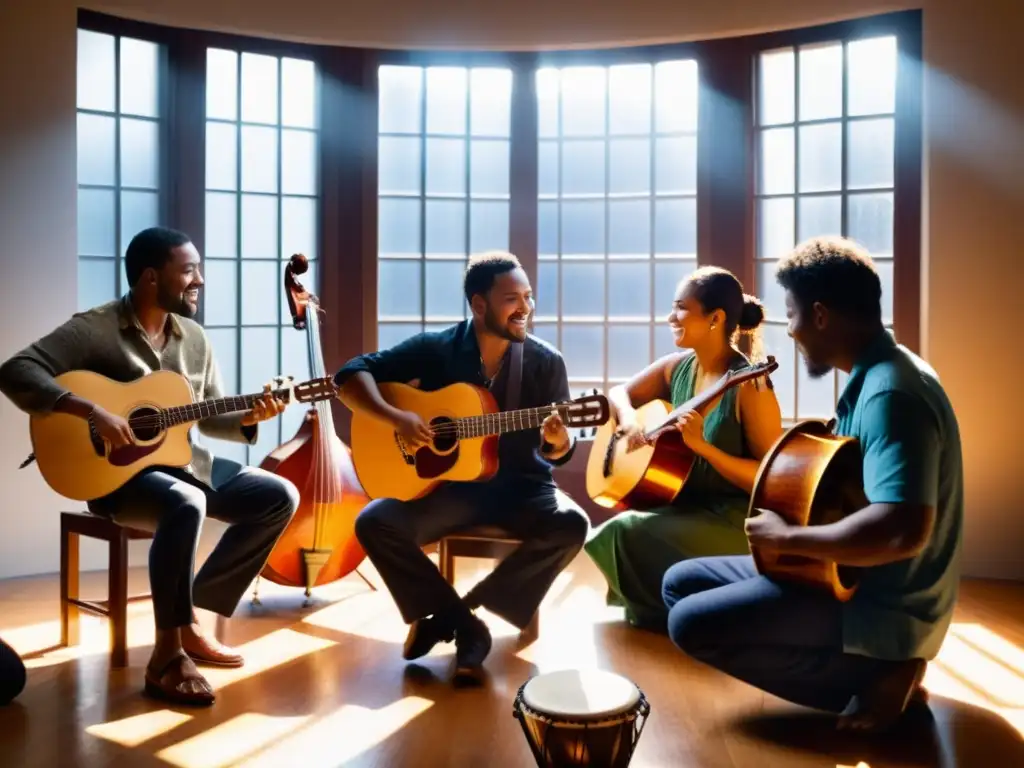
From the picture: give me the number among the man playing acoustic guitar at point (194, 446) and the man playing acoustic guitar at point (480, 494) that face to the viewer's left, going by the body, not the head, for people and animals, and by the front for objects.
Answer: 0

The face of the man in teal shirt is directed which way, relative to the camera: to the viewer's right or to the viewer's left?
to the viewer's left

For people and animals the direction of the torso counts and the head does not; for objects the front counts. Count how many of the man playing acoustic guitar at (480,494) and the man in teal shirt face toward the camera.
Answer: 1

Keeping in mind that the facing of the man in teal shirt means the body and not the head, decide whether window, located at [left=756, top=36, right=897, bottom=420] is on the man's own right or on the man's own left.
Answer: on the man's own right

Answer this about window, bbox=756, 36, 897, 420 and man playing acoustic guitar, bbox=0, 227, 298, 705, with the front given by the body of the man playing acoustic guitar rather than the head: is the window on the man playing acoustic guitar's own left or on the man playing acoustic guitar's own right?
on the man playing acoustic guitar's own left

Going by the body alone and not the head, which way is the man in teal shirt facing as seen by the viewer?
to the viewer's left

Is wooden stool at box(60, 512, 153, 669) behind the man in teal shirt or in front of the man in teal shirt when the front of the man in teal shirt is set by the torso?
in front

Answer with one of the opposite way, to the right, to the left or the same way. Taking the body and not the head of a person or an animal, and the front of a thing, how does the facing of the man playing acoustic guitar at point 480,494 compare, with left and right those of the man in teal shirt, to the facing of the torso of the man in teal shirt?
to the left

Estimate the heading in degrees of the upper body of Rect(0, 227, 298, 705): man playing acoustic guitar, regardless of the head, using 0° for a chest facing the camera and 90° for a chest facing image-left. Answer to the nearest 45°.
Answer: approximately 315°

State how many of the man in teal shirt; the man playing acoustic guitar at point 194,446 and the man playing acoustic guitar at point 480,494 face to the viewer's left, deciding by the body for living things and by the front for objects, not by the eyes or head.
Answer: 1

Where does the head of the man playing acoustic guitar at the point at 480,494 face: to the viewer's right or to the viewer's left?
to the viewer's right
